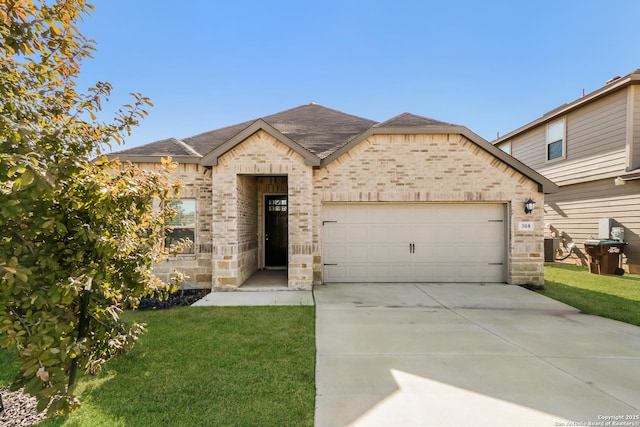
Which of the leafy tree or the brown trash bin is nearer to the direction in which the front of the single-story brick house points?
the leafy tree

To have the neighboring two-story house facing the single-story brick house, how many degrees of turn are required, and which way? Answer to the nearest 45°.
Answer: approximately 90° to its right

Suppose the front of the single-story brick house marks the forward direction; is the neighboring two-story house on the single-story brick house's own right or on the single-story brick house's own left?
on the single-story brick house's own left

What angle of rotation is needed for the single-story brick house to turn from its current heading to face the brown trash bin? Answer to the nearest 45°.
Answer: approximately 90° to its left

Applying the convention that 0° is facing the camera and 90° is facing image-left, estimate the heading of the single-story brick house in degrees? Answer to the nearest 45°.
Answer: approximately 0°

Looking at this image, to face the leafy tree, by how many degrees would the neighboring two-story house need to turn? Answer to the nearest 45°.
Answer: approximately 45° to its right

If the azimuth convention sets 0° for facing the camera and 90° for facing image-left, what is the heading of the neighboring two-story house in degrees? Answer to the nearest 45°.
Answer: approximately 315°
